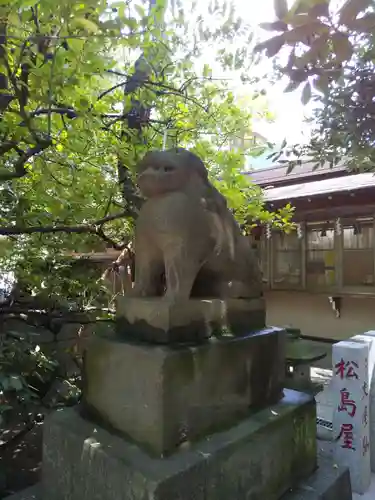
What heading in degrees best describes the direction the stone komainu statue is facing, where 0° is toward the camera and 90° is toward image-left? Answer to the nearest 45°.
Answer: approximately 45°

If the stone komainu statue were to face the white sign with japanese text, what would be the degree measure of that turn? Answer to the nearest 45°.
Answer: approximately 180°
